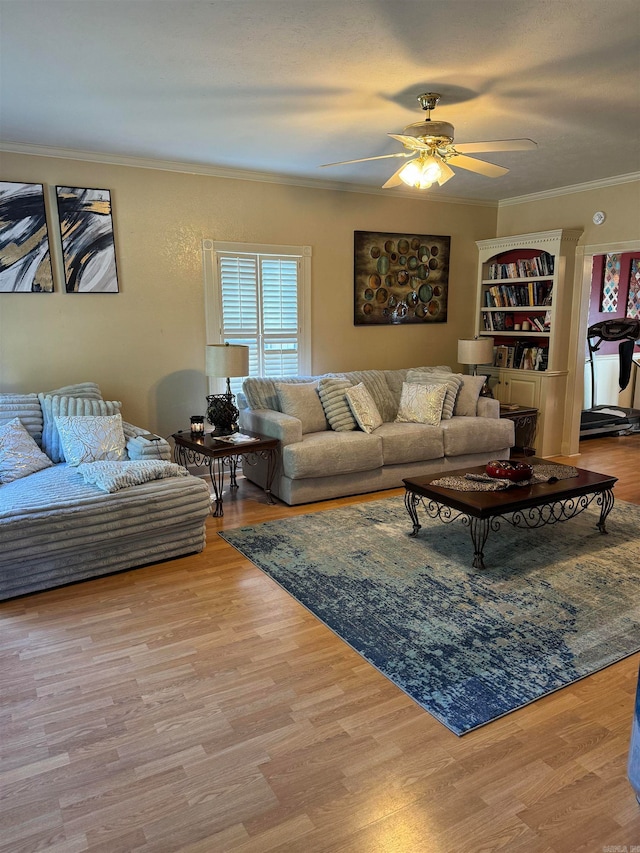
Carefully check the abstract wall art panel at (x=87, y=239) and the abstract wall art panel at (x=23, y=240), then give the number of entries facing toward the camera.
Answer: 2

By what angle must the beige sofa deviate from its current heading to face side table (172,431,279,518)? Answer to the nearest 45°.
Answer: approximately 90° to its right

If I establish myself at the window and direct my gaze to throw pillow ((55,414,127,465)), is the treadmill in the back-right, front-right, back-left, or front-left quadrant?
back-left

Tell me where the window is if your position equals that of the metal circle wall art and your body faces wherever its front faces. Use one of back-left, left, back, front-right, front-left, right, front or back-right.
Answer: right

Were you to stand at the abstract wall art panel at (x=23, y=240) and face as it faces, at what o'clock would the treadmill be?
The treadmill is roughly at 9 o'clock from the abstract wall art panel.

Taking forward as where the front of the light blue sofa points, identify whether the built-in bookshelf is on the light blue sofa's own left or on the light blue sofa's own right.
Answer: on the light blue sofa's own left

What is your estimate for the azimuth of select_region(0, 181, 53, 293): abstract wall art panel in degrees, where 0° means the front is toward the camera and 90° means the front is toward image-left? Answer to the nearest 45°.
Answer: approximately 0°

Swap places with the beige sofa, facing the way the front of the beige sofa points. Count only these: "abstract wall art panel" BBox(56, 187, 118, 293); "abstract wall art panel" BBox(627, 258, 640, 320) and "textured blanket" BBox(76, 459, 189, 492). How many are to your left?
1

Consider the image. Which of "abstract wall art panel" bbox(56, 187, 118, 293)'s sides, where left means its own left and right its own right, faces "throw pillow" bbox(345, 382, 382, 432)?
left
